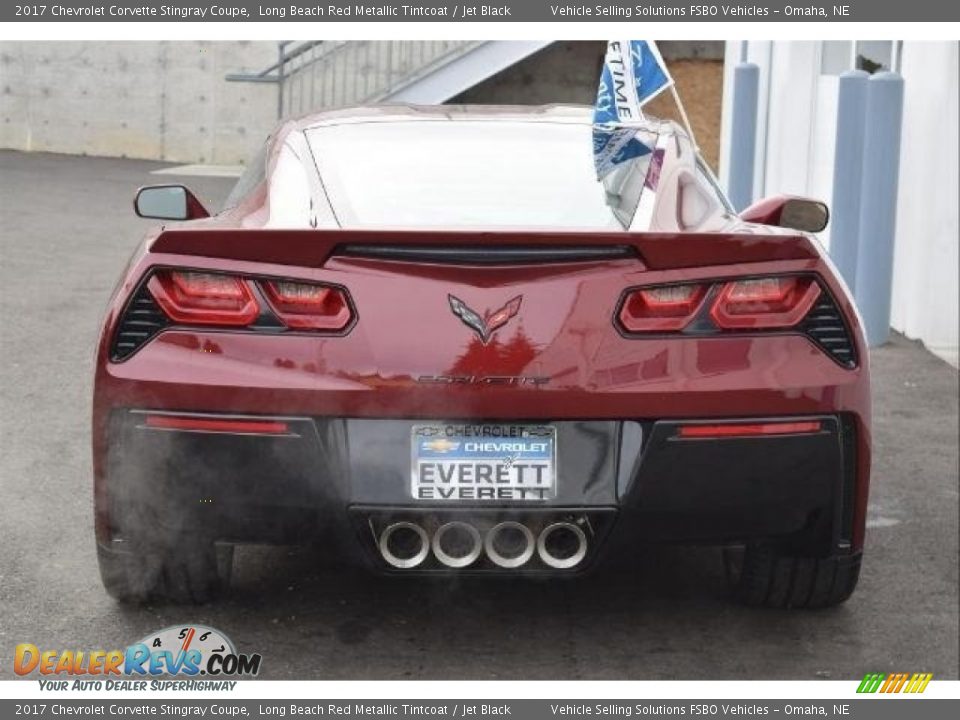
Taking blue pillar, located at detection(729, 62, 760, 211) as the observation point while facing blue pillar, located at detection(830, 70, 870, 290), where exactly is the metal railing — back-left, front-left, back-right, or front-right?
back-right

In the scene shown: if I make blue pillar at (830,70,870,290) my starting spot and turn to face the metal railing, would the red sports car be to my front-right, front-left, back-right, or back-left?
back-left

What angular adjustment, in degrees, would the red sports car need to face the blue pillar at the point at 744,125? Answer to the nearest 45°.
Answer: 0° — it already faces it

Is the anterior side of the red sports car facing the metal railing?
yes

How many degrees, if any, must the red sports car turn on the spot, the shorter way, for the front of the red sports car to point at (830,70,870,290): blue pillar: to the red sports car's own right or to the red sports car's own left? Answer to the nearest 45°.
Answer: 0° — it already faces it

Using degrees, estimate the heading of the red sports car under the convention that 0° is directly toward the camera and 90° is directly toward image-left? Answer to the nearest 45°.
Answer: approximately 180°
